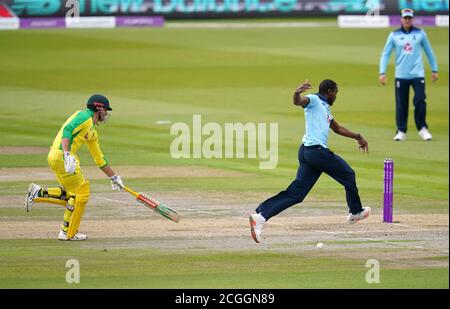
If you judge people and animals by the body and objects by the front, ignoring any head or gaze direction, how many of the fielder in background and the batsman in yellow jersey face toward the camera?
1

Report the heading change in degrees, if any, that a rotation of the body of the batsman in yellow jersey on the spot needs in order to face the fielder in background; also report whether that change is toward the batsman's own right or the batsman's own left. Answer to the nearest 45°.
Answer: approximately 45° to the batsman's own left

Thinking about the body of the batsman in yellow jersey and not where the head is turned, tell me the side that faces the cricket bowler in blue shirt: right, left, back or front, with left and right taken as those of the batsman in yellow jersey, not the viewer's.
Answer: front

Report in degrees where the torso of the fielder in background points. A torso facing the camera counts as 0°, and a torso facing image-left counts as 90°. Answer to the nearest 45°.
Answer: approximately 0°

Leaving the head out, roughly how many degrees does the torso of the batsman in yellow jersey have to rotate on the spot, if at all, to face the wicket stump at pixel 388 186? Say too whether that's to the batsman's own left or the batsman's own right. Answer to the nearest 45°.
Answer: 0° — they already face it

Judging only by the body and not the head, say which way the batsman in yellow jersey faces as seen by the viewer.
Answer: to the viewer's right

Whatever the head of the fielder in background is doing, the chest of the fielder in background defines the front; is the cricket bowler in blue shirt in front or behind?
in front

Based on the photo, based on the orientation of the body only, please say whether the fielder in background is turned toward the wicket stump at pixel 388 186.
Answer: yes
